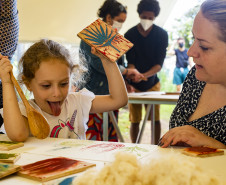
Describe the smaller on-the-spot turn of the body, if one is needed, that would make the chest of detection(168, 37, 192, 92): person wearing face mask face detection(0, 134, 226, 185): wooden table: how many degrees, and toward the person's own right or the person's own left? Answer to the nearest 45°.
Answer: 0° — they already face it

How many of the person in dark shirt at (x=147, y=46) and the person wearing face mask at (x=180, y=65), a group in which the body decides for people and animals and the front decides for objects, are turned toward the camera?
2

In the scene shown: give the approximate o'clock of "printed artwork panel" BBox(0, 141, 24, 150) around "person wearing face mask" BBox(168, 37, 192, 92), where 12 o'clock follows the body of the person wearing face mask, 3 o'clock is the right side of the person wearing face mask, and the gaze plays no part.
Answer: The printed artwork panel is roughly at 12 o'clock from the person wearing face mask.

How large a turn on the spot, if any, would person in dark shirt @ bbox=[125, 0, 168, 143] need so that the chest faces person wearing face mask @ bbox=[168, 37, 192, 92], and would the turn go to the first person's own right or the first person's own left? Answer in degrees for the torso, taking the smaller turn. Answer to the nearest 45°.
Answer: approximately 180°

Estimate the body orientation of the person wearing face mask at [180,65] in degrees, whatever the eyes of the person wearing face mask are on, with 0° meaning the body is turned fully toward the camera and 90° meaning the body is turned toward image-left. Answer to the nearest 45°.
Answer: approximately 0°

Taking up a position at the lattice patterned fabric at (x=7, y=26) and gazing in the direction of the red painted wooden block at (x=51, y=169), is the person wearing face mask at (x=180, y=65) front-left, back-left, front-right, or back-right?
back-left

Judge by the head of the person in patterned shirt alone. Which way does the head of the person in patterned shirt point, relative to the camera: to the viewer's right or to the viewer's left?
to the viewer's left

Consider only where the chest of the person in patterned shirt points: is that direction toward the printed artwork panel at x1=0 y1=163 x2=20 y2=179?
yes

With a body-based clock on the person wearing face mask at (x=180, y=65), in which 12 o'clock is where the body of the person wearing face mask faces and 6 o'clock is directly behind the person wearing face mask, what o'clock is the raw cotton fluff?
The raw cotton fluff is roughly at 12 o'clock from the person wearing face mask.
